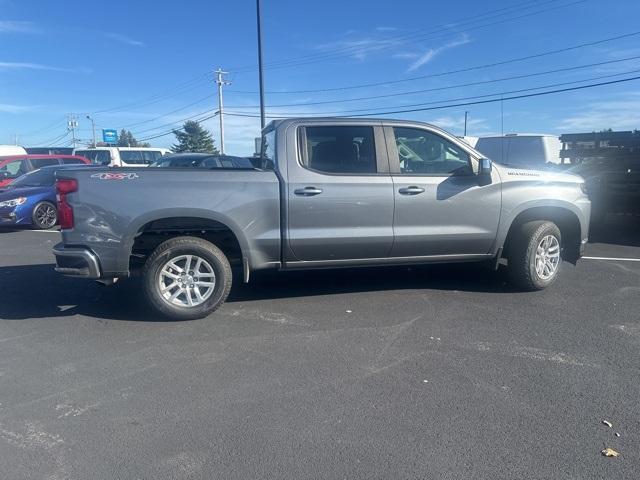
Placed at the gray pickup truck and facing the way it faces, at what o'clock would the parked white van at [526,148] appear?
The parked white van is roughly at 10 o'clock from the gray pickup truck.

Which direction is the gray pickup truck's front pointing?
to the viewer's right

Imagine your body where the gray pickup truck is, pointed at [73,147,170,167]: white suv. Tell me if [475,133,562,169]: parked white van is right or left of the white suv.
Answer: right

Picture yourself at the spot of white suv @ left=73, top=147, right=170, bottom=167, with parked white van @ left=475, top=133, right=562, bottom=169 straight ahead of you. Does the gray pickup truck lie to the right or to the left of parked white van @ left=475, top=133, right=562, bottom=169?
right

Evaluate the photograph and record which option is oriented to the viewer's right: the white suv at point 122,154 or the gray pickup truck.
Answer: the gray pickup truck

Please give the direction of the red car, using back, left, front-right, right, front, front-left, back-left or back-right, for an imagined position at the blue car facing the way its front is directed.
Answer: back-right

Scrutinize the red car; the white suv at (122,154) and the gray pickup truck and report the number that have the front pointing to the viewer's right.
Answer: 1

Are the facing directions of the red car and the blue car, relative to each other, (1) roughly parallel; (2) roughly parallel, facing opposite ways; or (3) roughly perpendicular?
roughly parallel

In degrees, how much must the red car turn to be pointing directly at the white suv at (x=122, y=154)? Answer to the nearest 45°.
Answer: approximately 180°

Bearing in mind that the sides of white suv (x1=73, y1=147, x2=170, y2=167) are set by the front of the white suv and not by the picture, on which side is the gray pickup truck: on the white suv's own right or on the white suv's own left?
on the white suv's own left

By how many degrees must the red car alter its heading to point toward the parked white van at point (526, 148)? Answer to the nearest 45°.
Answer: approximately 180°

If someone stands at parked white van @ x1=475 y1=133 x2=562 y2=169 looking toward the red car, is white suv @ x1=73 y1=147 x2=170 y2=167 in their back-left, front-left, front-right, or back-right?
front-right

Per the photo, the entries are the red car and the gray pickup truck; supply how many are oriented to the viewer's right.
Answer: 1

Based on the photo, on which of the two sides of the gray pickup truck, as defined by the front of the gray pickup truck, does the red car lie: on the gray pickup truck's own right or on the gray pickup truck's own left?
on the gray pickup truck's own left

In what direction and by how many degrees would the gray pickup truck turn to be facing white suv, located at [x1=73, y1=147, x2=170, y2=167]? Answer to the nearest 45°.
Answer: approximately 135° to its left

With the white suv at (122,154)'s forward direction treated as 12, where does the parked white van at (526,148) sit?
The parked white van is roughly at 9 o'clock from the white suv.

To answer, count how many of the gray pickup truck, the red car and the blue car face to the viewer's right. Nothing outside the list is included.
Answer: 1
